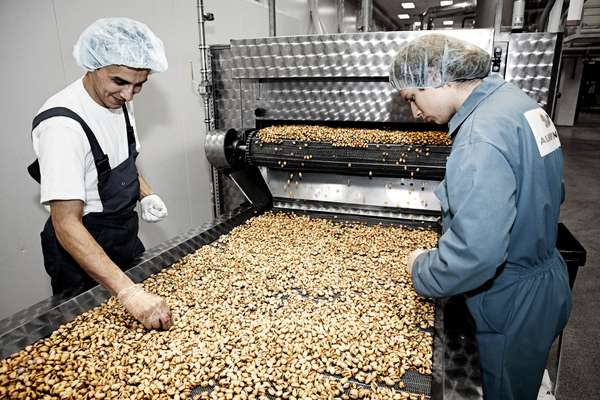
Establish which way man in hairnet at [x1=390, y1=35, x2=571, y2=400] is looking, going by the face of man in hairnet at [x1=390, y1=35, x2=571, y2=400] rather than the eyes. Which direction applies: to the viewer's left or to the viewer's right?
to the viewer's left

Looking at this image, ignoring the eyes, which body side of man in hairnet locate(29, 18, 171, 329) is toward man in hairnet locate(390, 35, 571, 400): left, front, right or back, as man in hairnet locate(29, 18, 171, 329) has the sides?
front

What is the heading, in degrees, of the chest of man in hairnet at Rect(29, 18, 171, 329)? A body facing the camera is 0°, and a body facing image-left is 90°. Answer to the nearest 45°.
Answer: approximately 315°

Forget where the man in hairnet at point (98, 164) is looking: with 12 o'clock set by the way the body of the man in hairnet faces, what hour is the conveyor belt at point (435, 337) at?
The conveyor belt is roughly at 12 o'clock from the man in hairnet.

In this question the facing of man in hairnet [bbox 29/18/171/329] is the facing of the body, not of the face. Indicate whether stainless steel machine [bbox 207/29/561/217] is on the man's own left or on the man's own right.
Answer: on the man's own left

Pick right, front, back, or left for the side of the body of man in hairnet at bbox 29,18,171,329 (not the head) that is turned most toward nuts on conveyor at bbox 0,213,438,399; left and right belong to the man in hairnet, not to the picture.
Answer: front
